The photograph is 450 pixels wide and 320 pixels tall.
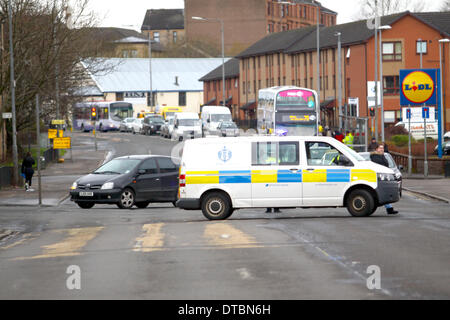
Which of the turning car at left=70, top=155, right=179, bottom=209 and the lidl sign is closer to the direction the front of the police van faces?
the lidl sign

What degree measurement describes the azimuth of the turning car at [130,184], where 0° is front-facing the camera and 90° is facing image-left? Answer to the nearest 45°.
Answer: approximately 45°

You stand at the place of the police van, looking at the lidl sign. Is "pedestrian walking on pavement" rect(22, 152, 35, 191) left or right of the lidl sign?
left

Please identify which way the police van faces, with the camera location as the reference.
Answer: facing to the right of the viewer

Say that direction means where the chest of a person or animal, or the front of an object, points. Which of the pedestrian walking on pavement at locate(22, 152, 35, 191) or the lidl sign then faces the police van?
the lidl sign

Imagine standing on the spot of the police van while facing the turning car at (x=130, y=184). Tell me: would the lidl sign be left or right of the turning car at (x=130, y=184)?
right

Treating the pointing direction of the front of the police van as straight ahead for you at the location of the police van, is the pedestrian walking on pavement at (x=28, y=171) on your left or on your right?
on your left

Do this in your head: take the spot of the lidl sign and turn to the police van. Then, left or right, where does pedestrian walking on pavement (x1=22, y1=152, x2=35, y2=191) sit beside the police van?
right

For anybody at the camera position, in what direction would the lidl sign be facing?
facing the viewer

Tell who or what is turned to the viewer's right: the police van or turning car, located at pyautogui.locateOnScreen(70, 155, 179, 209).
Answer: the police van

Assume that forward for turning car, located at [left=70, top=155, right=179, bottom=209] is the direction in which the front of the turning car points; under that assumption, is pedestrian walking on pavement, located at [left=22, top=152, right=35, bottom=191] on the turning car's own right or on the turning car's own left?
on the turning car's own right
